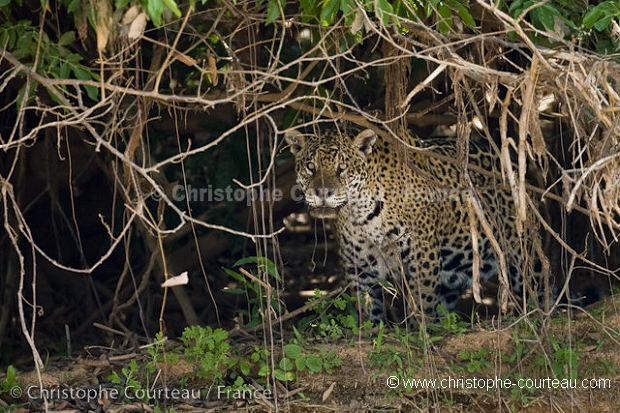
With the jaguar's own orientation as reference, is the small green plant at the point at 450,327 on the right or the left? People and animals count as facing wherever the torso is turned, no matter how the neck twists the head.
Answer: on its left

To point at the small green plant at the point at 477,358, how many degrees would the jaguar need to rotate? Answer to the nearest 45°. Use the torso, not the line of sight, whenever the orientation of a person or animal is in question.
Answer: approximately 45° to its left

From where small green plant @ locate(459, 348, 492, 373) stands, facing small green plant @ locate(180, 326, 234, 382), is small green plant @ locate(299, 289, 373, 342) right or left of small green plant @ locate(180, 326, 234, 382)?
right

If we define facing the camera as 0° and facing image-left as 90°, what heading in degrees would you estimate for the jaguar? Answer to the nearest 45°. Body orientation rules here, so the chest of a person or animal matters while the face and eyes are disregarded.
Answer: approximately 45°

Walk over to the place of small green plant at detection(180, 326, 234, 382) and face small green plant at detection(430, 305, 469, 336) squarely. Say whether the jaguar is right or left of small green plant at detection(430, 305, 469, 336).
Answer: left

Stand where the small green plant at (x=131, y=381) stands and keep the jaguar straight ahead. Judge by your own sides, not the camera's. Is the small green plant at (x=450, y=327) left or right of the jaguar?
right

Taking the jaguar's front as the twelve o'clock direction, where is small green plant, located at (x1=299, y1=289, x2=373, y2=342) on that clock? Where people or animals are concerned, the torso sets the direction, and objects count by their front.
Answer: The small green plant is roughly at 11 o'clock from the jaguar.

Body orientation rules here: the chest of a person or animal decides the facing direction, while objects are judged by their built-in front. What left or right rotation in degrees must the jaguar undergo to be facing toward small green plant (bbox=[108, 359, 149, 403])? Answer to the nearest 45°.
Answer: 0° — it already faces it

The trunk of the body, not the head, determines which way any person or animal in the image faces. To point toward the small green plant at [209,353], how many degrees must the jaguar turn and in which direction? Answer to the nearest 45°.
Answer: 0° — it already faces it
